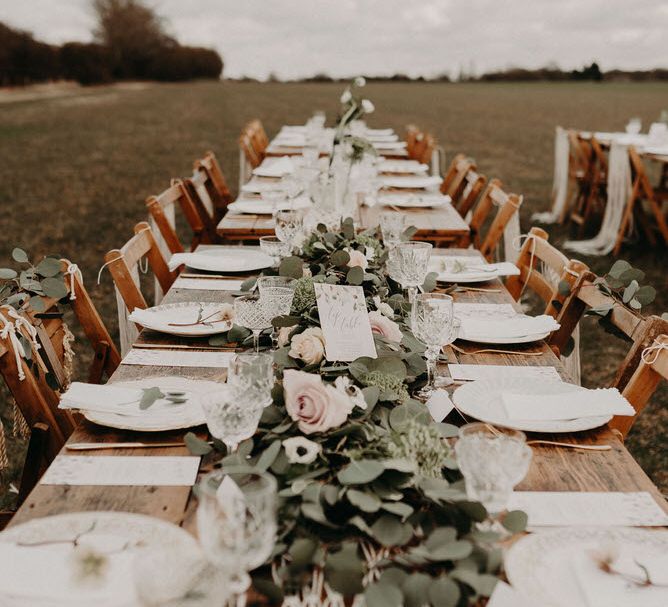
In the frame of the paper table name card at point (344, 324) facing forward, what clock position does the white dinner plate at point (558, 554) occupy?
The white dinner plate is roughly at 11 o'clock from the paper table name card.

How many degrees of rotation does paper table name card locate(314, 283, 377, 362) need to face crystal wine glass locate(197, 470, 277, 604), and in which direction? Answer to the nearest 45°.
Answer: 0° — it already faces it

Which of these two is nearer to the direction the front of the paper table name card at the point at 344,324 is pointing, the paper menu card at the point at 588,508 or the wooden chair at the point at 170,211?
the paper menu card

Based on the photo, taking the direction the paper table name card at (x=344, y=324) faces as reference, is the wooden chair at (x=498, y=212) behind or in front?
behind

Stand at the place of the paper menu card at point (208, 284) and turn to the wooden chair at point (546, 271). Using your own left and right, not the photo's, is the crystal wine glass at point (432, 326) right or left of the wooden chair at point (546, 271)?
right

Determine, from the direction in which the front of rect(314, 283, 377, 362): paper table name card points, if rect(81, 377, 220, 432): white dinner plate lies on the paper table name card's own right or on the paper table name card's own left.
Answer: on the paper table name card's own right

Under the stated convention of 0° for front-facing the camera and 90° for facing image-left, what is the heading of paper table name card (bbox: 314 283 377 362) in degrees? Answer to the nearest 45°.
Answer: approximately 0°

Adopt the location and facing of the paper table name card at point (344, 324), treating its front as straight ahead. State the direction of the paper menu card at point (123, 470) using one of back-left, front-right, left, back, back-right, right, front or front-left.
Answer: front-right

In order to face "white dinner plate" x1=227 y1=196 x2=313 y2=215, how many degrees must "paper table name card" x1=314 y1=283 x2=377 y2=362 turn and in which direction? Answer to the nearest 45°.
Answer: approximately 180°

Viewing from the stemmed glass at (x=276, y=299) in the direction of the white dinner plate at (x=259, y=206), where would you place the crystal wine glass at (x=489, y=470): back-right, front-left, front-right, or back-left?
back-right

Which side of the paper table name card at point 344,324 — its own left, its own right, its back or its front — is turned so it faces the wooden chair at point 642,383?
left

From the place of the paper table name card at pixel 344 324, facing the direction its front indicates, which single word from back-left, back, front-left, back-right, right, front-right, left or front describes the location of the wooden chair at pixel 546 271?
back-left
